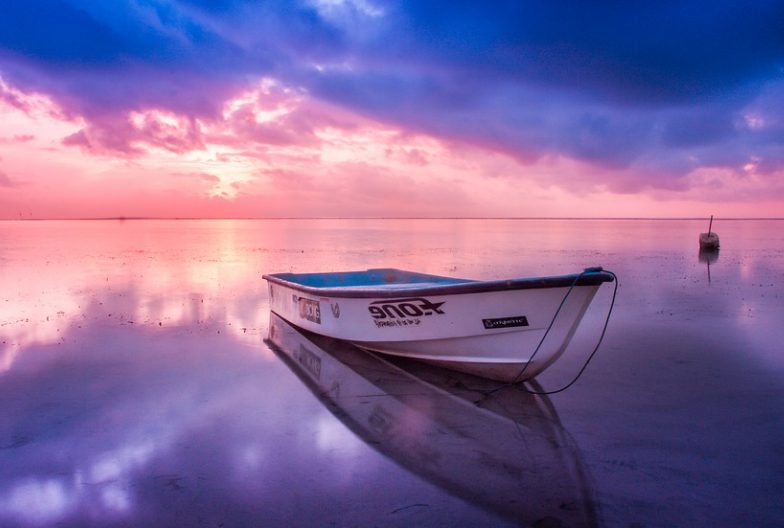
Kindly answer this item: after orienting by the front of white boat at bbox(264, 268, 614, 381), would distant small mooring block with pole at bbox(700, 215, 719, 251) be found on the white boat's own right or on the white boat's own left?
on the white boat's own left
